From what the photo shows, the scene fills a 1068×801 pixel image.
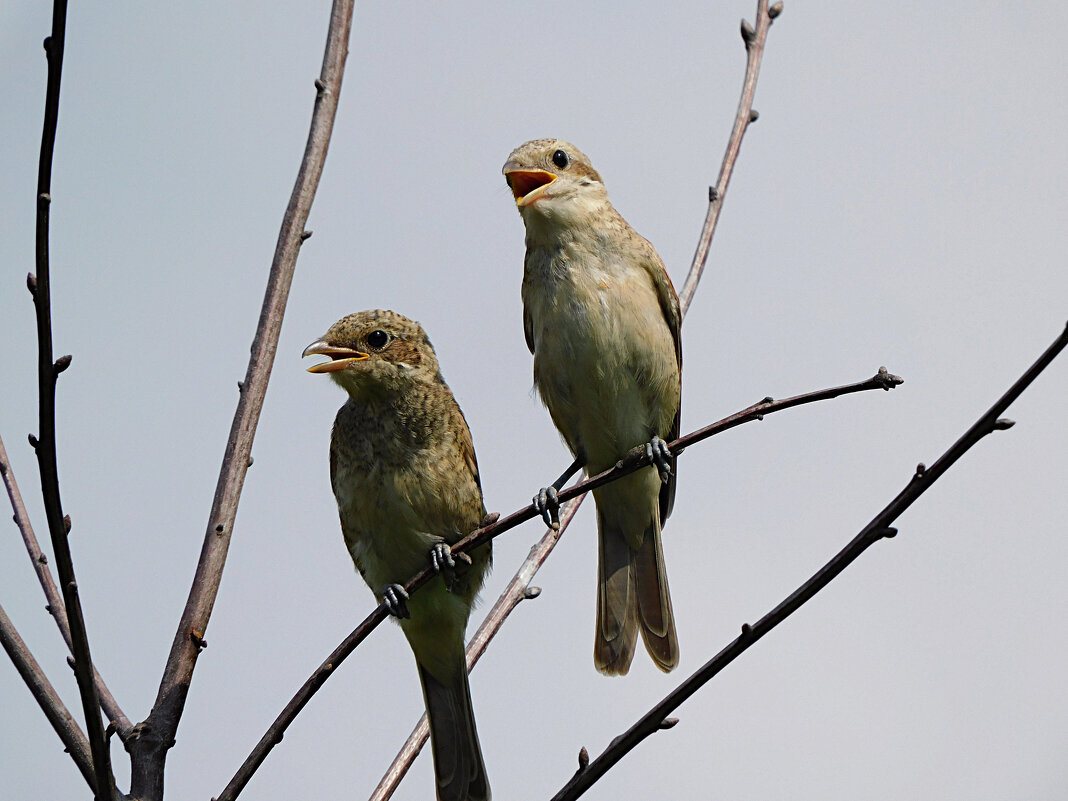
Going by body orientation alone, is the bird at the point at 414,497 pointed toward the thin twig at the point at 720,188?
no

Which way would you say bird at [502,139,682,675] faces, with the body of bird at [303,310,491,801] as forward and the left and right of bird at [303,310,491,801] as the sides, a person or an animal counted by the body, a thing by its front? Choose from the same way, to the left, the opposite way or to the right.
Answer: the same way

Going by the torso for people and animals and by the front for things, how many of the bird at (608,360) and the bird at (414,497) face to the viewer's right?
0

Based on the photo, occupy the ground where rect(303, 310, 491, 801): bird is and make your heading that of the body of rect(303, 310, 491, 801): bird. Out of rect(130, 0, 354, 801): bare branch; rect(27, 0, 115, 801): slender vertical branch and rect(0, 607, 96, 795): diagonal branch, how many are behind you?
0

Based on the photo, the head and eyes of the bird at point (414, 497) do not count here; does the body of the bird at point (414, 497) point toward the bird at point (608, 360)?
no

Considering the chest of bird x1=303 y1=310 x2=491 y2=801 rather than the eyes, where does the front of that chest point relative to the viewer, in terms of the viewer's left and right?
facing the viewer and to the left of the viewer

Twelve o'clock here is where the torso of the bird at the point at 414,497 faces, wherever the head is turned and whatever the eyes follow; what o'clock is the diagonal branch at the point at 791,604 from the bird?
The diagonal branch is roughly at 10 o'clock from the bird.

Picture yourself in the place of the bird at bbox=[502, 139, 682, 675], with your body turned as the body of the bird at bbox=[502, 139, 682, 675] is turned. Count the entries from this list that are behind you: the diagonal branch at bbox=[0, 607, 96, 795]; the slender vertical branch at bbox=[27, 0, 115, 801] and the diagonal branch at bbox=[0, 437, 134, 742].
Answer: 0

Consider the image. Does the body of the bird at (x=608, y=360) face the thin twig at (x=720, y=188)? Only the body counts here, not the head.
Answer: no
